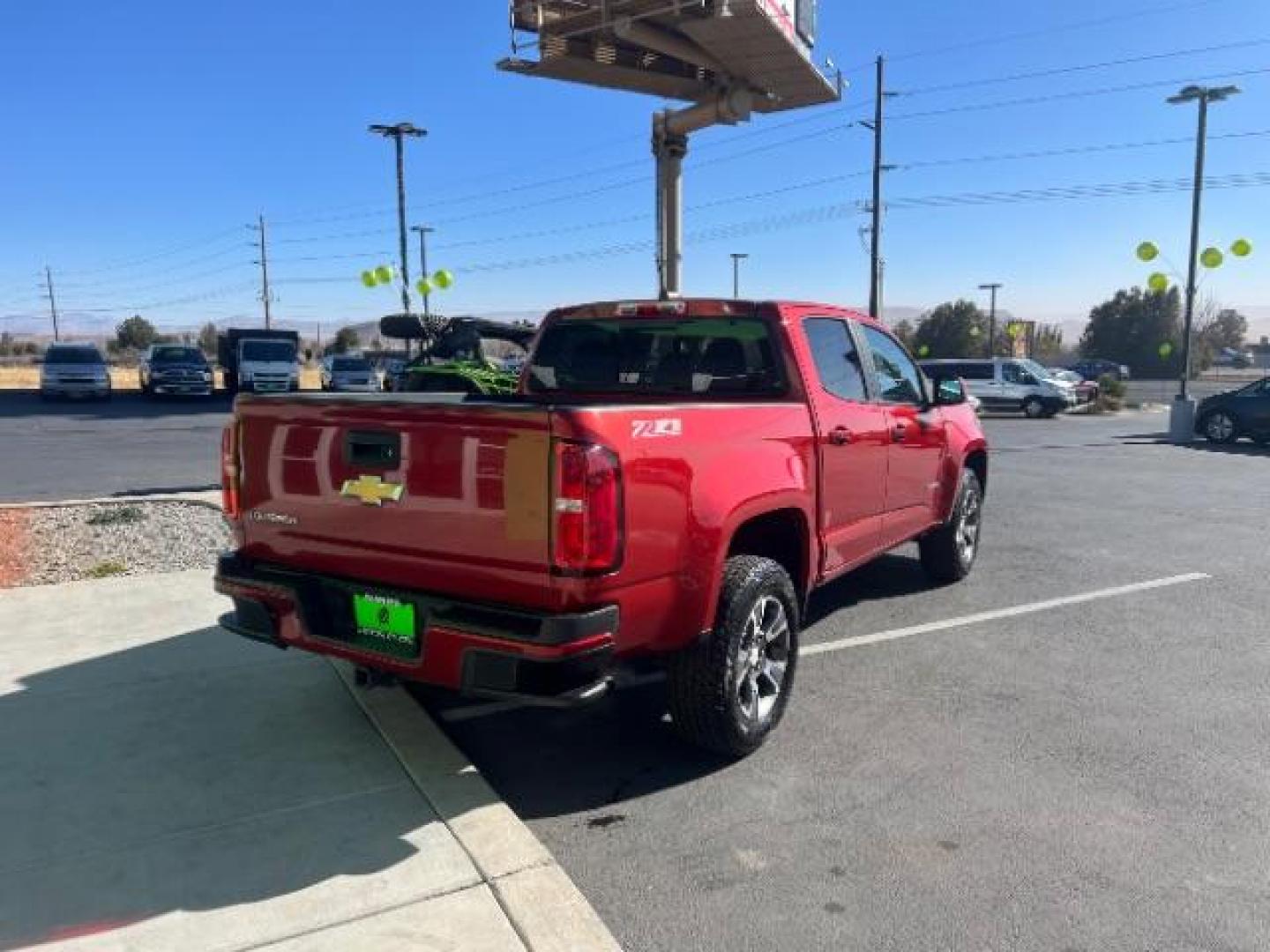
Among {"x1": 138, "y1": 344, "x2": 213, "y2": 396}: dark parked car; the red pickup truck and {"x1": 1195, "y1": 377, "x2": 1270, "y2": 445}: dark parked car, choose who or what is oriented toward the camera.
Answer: {"x1": 138, "y1": 344, "x2": 213, "y2": 396}: dark parked car

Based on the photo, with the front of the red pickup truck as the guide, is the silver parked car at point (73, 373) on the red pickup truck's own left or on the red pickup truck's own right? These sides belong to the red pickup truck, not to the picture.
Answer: on the red pickup truck's own left

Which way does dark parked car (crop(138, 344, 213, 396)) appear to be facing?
toward the camera

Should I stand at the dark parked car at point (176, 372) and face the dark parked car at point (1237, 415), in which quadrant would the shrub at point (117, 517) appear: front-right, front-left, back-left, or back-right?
front-right

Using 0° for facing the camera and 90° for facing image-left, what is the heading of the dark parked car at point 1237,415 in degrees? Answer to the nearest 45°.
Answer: approximately 90°

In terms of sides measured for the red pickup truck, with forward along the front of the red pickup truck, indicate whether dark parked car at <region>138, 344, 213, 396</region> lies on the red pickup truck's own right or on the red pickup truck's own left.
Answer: on the red pickup truck's own left

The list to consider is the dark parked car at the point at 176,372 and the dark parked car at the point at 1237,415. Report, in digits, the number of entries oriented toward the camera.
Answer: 1

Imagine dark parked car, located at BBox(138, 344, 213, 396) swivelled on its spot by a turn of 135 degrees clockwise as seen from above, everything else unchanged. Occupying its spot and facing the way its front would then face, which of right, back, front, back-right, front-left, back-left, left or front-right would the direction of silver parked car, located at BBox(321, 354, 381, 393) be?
back-right

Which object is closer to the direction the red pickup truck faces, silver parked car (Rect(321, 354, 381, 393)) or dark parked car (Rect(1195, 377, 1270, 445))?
the dark parked car

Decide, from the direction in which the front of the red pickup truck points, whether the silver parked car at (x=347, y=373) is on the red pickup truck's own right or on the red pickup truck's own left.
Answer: on the red pickup truck's own left

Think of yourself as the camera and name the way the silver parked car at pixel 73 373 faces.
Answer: facing the viewer

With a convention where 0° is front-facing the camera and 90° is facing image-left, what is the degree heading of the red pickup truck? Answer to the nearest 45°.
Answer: approximately 225°

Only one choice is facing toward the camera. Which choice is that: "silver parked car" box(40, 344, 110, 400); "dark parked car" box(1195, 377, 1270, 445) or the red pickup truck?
the silver parked car

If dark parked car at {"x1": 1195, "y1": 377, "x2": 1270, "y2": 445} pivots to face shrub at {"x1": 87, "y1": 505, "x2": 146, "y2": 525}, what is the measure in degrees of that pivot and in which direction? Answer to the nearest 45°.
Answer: approximately 45° to its left

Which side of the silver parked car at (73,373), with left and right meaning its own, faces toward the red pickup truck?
front
